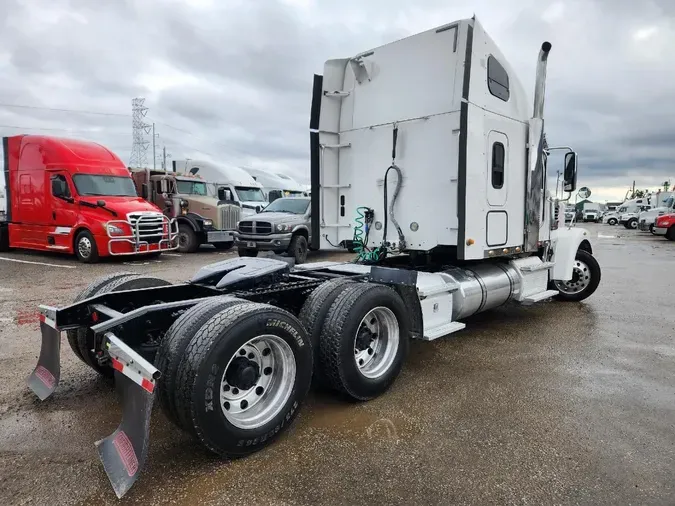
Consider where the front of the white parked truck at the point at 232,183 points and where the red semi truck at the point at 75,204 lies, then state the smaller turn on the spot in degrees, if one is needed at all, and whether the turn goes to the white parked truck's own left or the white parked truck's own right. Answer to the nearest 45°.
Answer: approximately 90° to the white parked truck's own right

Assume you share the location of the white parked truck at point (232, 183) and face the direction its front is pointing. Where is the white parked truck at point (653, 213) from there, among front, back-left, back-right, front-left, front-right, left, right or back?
front-left

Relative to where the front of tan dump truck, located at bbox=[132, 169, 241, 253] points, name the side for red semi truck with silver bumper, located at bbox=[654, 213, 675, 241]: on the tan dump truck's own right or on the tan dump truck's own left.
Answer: on the tan dump truck's own left

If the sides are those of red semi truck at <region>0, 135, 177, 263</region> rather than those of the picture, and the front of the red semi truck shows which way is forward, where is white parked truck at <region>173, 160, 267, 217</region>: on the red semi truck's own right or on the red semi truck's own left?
on the red semi truck's own left

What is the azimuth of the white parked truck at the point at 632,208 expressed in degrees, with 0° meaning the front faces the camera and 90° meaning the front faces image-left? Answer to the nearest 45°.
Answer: approximately 90°

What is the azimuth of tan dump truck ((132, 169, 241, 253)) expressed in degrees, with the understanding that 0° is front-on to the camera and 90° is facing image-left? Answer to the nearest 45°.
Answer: approximately 315°

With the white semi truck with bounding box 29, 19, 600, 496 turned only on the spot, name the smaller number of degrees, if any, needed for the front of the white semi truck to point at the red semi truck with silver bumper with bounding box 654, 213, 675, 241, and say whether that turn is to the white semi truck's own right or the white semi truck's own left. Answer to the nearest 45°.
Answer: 0° — it already faces it

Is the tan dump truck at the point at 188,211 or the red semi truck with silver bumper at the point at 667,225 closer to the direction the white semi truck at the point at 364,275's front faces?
the red semi truck with silver bumper
